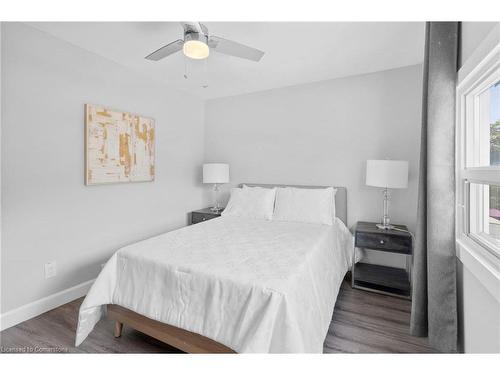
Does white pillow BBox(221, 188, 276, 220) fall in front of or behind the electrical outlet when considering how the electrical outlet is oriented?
in front

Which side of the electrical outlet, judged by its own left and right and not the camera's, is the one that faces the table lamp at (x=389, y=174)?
front

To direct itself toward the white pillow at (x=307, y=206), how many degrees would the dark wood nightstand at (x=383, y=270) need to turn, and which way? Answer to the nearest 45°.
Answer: approximately 90° to its right

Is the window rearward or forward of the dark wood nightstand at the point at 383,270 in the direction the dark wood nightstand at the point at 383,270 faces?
forward

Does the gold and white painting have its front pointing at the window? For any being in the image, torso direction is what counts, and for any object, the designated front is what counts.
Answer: yes

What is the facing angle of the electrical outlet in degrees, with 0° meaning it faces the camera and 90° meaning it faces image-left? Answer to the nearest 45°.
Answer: approximately 315°

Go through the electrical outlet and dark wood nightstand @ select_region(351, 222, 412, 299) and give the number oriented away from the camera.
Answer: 0

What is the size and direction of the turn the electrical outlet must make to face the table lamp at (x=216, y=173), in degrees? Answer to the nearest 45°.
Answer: approximately 45° to its left

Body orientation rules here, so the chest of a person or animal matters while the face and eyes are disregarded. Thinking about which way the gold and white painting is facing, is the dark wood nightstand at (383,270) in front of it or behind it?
in front

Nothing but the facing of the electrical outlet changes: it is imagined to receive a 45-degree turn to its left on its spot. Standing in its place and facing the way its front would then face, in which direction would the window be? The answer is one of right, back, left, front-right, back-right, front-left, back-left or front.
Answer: front-right

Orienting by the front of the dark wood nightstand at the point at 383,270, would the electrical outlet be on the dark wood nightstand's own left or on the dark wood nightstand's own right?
on the dark wood nightstand's own right

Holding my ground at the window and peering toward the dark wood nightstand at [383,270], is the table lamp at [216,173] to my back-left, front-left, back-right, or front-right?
front-left

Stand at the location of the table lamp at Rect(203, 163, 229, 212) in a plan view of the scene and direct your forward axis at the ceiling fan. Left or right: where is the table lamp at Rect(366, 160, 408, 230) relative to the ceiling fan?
left

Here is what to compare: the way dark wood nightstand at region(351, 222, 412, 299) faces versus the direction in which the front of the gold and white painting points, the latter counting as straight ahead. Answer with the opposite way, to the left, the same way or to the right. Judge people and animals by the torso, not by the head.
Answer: to the right

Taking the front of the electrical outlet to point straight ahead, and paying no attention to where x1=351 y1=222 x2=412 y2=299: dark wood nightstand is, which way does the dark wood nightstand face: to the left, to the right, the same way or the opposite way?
to the right

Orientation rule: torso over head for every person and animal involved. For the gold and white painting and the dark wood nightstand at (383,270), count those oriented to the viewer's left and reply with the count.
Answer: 0

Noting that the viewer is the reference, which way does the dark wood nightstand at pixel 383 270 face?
facing the viewer

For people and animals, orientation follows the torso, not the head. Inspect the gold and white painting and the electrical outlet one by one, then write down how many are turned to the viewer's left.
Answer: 0
